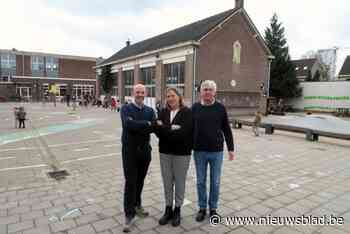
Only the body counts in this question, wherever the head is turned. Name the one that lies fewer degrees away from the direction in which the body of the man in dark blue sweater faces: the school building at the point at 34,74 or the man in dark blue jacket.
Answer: the man in dark blue jacket

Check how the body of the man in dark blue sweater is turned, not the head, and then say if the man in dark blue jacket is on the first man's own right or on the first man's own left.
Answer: on the first man's own right

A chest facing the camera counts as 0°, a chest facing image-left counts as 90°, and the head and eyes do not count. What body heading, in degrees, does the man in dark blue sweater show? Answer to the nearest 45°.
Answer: approximately 0°
